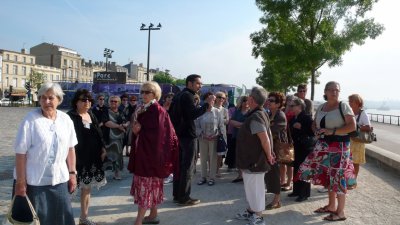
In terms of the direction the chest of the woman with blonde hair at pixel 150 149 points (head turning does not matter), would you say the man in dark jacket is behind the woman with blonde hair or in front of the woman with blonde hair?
behind

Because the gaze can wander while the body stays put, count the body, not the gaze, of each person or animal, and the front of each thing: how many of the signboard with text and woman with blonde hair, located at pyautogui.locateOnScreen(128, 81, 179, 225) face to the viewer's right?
0

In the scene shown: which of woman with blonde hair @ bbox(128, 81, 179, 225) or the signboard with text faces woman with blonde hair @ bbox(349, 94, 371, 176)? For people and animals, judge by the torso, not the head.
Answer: the signboard with text

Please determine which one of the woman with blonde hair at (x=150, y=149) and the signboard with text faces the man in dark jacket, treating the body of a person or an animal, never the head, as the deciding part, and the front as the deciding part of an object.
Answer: the signboard with text

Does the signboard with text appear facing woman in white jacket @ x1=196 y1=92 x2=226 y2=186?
yes

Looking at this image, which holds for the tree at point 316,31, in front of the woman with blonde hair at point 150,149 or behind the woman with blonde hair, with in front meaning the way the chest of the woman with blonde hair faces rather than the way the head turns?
behind

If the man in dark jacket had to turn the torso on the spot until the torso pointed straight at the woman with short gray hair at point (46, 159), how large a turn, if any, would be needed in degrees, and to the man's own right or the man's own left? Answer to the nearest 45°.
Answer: approximately 135° to the man's own right

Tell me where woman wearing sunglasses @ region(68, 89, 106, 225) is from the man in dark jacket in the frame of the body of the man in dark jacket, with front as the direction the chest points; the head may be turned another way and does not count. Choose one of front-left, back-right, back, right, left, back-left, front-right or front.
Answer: back-right
